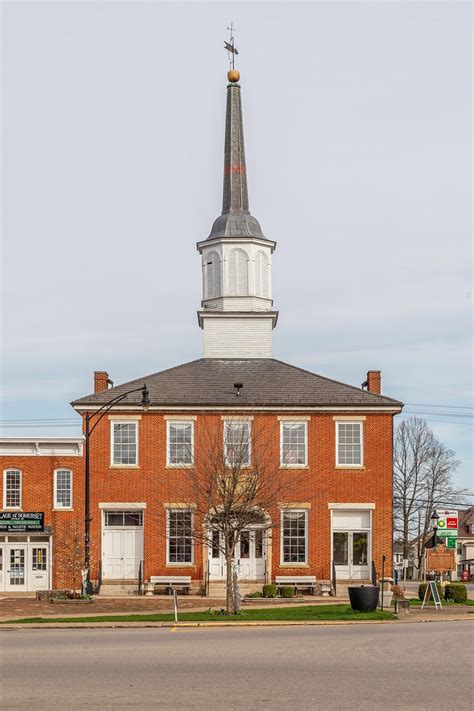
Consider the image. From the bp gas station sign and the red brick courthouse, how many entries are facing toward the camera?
2

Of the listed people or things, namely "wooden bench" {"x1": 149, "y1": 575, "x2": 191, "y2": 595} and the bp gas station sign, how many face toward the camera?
2

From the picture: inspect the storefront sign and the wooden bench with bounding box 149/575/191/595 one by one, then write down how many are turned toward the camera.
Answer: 2

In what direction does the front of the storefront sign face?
toward the camera

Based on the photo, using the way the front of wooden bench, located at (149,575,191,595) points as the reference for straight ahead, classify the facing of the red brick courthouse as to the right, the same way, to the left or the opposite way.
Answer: the same way

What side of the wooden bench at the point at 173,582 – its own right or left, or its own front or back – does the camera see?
front

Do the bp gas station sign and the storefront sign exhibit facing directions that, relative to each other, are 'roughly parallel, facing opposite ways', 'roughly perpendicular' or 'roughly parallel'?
roughly parallel

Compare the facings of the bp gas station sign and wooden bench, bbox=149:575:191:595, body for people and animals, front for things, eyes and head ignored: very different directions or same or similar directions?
same or similar directions

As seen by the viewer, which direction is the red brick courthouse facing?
toward the camera

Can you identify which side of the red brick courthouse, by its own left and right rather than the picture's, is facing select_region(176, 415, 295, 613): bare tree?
front

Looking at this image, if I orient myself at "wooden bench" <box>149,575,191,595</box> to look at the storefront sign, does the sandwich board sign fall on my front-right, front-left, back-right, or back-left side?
back-left

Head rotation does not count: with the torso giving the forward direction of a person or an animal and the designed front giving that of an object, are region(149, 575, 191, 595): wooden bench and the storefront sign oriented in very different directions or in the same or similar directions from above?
same or similar directions

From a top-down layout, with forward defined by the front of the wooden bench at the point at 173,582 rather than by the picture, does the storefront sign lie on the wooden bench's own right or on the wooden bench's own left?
on the wooden bench's own right

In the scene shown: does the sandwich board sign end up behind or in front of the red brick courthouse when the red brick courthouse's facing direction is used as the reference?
in front

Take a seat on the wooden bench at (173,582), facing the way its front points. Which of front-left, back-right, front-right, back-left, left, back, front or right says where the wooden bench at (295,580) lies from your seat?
left
